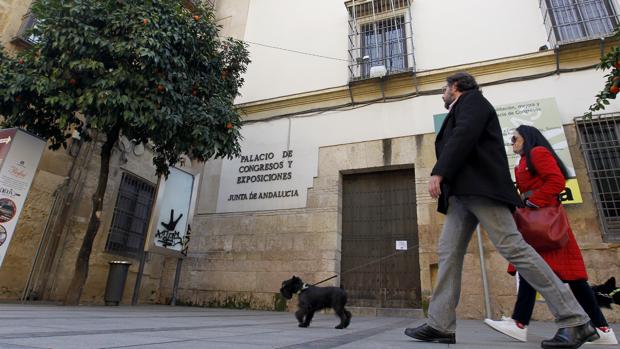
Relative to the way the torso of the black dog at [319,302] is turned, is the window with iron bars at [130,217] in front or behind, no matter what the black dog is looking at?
in front

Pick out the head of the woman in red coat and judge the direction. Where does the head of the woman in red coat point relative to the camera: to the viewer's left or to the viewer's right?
to the viewer's left

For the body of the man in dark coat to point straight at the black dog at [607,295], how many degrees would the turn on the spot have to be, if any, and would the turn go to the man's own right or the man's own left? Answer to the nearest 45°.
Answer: approximately 135° to the man's own right

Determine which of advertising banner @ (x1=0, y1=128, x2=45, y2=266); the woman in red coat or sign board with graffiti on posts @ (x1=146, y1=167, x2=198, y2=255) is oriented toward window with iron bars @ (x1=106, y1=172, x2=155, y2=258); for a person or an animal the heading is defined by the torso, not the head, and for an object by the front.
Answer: the woman in red coat

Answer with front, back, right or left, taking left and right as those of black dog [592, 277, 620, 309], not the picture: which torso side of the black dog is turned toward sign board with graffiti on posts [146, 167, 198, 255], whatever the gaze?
front

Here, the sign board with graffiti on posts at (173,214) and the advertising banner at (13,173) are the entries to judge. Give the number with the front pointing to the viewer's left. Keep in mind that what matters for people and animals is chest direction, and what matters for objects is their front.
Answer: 0

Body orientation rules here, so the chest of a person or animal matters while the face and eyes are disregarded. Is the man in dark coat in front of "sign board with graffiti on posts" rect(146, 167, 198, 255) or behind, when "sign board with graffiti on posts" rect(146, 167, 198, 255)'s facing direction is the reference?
in front

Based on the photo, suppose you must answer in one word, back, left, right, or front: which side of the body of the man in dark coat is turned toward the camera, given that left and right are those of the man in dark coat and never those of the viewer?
left

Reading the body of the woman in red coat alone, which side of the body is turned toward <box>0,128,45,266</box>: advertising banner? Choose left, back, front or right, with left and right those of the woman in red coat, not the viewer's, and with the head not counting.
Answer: front

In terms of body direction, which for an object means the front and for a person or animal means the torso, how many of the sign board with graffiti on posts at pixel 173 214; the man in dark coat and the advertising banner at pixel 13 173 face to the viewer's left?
1

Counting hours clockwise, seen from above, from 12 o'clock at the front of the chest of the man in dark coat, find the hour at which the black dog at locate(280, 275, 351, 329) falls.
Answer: The black dog is roughly at 1 o'clock from the man in dark coat.

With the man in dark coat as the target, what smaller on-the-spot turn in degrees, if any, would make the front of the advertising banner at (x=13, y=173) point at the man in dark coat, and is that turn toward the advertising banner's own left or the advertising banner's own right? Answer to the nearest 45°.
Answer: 0° — it already faces them

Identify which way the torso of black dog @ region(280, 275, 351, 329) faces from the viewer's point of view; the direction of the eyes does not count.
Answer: to the viewer's left

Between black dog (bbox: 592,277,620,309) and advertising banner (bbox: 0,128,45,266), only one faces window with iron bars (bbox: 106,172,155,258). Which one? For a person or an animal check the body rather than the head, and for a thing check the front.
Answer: the black dog

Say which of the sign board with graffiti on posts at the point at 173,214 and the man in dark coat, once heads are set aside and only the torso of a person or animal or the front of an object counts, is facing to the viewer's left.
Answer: the man in dark coat

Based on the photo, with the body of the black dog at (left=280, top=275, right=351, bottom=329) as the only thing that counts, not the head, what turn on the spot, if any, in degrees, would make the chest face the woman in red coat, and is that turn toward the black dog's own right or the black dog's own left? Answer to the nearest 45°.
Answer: approximately 135° to the black dog's own left

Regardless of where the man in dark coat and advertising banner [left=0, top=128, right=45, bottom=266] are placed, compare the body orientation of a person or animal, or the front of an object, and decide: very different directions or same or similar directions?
very different directions

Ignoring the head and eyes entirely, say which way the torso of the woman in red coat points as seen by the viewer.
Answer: to the viewer's left

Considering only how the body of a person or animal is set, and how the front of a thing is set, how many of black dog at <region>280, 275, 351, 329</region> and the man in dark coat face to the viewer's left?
2
